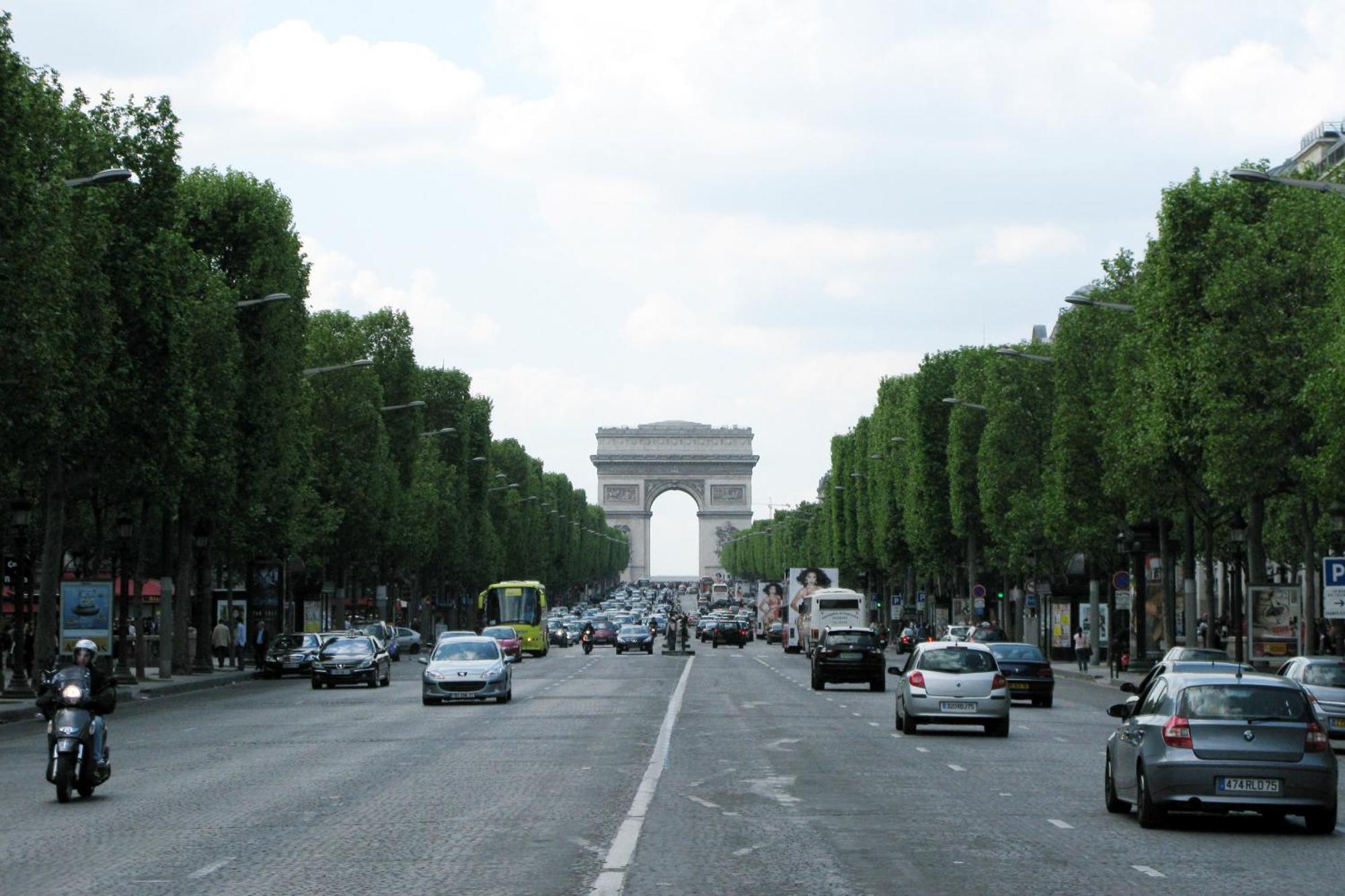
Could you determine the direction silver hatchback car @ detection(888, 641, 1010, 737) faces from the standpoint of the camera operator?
facing away from the viewer

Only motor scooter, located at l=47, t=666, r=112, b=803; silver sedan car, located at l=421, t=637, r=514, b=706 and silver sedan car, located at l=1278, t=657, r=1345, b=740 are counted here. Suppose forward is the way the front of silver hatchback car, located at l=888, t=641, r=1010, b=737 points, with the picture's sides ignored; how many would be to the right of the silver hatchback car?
1

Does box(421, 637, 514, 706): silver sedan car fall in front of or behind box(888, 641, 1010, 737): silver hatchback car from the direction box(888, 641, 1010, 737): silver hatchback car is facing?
in front

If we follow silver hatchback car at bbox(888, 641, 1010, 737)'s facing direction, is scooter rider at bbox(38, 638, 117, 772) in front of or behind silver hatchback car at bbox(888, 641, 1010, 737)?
behind

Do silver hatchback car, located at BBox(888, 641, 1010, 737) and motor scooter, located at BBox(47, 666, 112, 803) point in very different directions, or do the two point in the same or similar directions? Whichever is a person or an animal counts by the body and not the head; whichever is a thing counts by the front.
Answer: very different directions

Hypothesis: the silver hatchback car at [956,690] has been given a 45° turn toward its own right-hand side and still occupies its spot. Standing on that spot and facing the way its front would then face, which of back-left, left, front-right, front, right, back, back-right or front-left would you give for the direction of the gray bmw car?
back-right

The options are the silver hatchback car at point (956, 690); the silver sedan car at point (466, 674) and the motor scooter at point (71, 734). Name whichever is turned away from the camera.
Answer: the silver hatchback car

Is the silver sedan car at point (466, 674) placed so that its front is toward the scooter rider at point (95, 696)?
yes

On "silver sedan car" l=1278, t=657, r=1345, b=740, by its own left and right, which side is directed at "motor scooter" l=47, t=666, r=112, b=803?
left

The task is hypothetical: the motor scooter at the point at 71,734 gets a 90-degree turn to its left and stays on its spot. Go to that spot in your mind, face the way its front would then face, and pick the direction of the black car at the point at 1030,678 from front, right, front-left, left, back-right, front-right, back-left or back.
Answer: front-left

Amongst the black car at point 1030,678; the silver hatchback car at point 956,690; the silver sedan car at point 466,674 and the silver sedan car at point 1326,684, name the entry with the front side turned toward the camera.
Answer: the silver sedan car at point 466,674

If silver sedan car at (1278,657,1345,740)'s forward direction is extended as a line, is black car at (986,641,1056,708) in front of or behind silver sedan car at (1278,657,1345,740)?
in front

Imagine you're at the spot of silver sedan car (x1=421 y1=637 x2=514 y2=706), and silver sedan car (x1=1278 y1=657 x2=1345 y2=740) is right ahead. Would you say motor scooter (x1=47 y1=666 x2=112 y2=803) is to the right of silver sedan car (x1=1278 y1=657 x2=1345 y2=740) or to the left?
right

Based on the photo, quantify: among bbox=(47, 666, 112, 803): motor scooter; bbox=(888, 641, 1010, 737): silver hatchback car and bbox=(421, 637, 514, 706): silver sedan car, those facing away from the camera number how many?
1

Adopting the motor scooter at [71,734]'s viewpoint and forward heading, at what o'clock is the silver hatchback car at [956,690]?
The silver hatchback car is roughly at 8 o'clock from the motor scooter.

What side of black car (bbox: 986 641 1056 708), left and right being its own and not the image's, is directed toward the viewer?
back

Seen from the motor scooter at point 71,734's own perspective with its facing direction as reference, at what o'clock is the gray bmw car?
The gray bmw car is roughly at 10 o'clock from the motor scooter.

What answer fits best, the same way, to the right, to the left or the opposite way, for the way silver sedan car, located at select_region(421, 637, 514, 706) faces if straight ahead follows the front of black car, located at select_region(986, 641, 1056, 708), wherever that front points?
the opposite way

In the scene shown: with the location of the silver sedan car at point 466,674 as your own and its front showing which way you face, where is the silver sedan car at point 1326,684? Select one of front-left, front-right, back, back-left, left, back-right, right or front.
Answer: front-left

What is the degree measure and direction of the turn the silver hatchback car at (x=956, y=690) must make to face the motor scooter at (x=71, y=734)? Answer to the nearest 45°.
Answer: approximately 135° to its left
